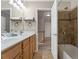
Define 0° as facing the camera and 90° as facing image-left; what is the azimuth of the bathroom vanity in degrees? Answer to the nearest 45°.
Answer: approximately 315°
